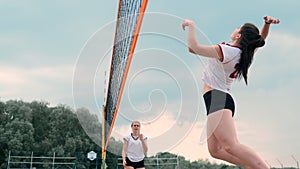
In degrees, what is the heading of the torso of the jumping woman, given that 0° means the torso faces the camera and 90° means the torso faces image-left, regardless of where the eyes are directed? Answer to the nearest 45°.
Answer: approximately 90°
